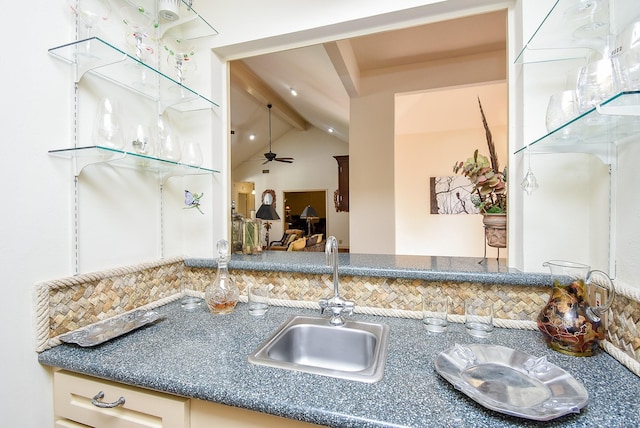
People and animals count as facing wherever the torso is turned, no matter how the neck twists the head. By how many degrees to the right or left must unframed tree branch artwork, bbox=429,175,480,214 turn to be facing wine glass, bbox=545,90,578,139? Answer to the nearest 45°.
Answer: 0° — it already faces it

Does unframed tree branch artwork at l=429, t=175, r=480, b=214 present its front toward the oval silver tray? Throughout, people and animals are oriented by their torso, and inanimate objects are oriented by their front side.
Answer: yes

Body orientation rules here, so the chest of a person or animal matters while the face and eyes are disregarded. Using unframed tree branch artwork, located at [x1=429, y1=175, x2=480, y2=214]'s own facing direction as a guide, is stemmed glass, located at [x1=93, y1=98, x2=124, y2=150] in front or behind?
in front

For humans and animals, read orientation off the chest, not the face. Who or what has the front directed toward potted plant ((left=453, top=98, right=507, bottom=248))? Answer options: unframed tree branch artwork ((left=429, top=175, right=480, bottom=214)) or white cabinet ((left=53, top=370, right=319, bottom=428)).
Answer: the unframed tree branch artwork

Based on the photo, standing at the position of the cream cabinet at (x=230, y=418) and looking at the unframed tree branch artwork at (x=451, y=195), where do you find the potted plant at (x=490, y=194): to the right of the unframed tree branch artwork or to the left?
right

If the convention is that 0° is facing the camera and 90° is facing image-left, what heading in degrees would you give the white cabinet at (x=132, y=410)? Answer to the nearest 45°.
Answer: approximately 45°

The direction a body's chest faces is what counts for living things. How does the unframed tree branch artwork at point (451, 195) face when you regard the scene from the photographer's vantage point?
facing the viewer

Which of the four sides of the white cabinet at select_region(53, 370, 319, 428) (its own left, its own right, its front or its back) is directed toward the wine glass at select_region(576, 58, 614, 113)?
left

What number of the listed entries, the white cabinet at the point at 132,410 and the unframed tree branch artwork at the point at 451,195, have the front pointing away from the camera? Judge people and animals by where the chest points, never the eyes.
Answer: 0

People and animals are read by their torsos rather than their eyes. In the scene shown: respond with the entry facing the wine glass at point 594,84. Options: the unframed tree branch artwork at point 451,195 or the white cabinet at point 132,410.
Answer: the unframed tree branch artwork

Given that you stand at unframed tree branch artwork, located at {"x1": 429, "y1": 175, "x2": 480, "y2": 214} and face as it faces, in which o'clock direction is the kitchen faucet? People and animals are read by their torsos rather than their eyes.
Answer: The kitchen faucet is roughly at 12 o'clock from the unframed tree branch artwork.

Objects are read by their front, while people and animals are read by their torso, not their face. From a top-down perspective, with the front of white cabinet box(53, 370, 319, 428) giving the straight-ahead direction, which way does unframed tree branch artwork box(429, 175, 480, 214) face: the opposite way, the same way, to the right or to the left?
the same way

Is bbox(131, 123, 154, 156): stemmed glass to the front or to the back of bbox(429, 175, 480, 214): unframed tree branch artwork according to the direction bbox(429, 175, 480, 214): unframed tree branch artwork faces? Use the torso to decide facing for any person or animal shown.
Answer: to the front

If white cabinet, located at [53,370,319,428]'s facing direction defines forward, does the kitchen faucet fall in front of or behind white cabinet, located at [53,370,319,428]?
behind

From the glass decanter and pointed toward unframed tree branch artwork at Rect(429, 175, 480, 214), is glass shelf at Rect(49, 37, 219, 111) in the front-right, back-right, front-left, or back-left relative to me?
back-left

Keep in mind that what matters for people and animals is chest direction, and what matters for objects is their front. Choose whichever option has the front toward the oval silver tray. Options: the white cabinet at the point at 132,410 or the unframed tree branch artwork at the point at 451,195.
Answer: the unframed tree branch artwork

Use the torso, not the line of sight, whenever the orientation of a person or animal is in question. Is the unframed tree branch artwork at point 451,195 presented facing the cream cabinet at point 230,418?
yes

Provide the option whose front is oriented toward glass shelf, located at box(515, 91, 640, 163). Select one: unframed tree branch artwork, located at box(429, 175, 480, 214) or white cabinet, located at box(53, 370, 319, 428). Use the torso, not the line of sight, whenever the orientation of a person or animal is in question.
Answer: the unframed tree branch artwork
